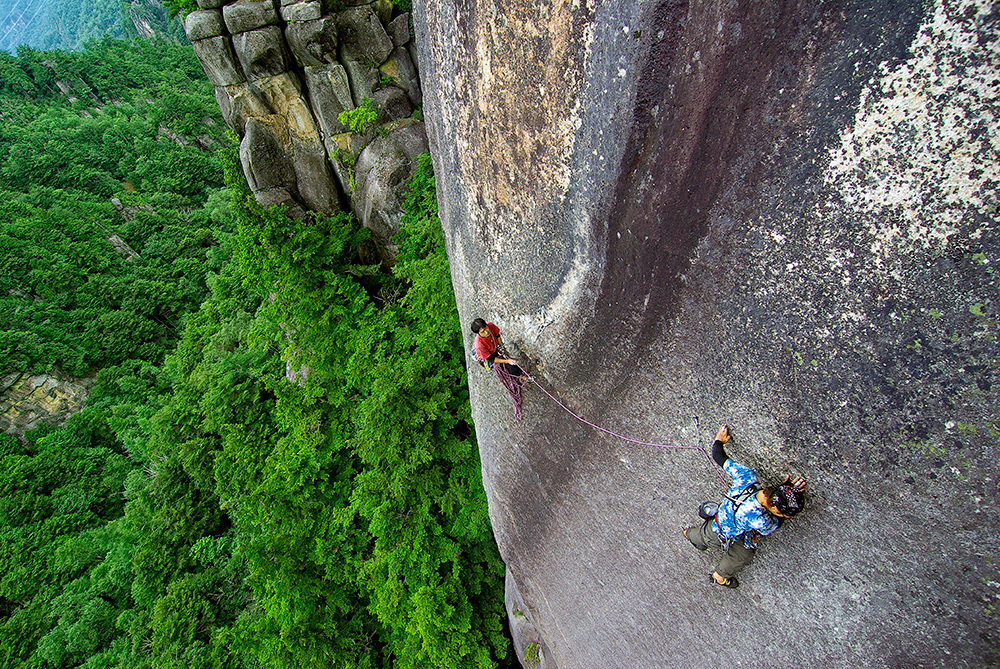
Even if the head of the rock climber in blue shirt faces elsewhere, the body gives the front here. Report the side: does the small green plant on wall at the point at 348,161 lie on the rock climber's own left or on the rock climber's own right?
on the rock climber's own left

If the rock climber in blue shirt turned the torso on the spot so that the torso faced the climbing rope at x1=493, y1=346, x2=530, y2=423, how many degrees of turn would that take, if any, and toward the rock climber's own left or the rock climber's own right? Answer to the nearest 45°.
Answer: approximately 135° to the rock climber's own left

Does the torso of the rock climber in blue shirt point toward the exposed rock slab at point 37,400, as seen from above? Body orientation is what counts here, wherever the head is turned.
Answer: no

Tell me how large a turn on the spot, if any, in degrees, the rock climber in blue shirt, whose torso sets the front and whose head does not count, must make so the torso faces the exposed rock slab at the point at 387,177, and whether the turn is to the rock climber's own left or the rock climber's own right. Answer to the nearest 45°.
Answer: approximately 135° to the rock climber's own left

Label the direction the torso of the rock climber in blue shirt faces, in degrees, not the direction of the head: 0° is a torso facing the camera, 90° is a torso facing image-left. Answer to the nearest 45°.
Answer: approximately 225°
